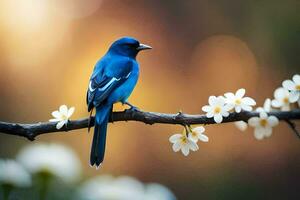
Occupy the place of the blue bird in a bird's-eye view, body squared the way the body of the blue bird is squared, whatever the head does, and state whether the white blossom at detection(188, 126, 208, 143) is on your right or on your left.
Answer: on your right

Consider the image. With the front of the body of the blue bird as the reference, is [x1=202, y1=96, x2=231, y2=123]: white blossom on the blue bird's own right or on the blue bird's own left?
on the blue bird's own right

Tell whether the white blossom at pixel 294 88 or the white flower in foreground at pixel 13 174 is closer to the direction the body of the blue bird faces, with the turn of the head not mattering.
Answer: the white blossom

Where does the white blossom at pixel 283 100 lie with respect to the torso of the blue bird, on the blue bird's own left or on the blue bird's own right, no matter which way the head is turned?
on the blue bird's own right

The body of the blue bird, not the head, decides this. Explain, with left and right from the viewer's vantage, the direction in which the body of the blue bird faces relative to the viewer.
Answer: facing away from the viewer and to the right of the viewer
